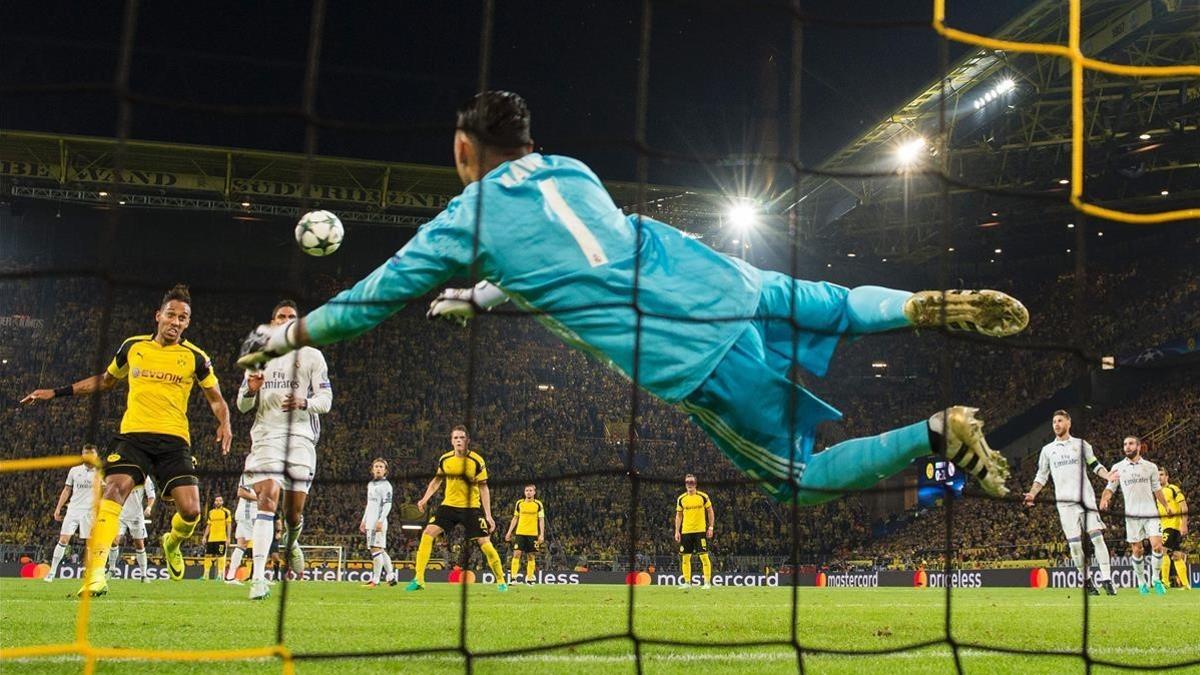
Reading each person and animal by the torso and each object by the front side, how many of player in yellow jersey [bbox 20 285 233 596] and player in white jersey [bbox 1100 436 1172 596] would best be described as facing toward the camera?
2

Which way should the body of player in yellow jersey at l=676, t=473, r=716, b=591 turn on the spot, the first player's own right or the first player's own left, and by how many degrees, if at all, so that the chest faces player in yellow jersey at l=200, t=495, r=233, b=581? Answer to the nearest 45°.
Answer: approximately 90° to the first player's own right

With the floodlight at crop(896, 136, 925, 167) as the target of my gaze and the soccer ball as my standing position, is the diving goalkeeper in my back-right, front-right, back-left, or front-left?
back-right

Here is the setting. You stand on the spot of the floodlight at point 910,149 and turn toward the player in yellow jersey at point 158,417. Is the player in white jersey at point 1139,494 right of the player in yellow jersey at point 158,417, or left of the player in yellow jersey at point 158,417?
left

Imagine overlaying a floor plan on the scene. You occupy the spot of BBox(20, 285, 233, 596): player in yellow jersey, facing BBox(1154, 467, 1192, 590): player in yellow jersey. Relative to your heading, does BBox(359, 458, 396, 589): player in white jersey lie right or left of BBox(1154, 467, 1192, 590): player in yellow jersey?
left

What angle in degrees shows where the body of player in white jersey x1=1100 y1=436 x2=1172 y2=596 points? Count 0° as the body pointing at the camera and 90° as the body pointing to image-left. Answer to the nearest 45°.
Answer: approximately 0°

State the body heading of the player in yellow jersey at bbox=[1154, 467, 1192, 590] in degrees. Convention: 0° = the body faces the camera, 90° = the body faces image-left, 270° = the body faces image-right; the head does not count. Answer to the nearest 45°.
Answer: approximately 45°

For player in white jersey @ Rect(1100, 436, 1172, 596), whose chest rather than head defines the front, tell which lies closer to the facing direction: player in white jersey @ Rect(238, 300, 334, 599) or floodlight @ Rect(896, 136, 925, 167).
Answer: the player in white jersey

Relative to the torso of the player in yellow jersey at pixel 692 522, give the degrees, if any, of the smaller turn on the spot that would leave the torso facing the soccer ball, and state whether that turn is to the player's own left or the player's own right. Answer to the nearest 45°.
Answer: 0° — they already face it
